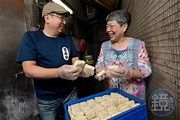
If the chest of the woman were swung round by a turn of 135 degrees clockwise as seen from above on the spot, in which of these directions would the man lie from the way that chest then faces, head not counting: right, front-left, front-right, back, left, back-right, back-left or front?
left

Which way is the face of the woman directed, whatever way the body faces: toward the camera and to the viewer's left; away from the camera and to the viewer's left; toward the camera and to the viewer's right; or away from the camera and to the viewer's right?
toward the camera and to the viewer's left

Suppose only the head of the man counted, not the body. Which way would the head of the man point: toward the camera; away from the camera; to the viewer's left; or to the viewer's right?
to the viewer's right

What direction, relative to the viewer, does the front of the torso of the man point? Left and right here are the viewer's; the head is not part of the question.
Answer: facing the viewer and to the right of the viewer
